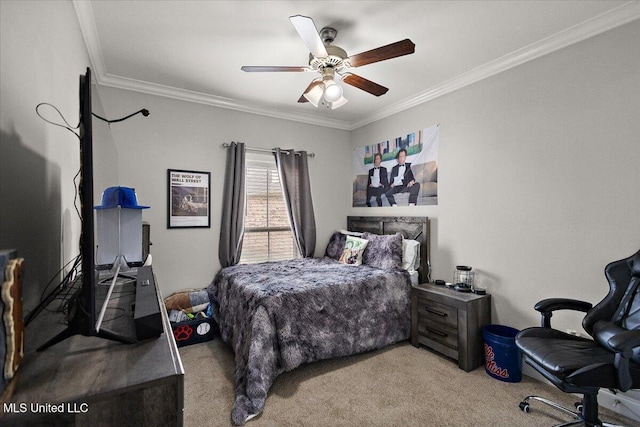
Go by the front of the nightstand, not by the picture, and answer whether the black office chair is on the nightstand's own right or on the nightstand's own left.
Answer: on the nightstand's own left

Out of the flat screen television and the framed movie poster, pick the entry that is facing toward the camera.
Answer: the framed movie poster

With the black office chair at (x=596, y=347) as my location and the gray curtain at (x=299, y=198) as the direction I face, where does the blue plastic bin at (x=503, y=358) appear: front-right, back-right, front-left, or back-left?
front-right

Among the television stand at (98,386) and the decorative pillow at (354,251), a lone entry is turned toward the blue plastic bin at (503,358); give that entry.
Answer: the television stand

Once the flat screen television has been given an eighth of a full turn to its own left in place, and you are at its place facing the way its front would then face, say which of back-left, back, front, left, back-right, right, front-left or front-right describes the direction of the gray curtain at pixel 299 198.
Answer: front

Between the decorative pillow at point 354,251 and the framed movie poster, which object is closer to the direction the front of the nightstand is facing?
the framed movie poster

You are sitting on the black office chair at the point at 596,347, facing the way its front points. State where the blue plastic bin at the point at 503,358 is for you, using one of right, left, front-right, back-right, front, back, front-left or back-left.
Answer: right

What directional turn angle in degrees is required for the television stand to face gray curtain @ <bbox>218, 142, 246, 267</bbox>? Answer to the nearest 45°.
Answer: approximately 45° to its left

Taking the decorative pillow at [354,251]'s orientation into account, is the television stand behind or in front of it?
in front

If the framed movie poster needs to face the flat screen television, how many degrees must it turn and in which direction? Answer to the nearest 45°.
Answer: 0° — it already faces it

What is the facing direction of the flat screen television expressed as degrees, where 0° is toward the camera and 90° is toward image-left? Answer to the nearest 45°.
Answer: approximately 270°

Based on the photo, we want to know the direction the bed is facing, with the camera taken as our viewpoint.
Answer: facing the viewer and to the left of the viewer

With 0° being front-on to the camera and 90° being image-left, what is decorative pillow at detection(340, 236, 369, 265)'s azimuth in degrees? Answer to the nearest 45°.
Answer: approximately 45°

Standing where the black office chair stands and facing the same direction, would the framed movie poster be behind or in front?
in front

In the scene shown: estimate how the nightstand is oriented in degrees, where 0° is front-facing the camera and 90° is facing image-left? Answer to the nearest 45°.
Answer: approximately 45°

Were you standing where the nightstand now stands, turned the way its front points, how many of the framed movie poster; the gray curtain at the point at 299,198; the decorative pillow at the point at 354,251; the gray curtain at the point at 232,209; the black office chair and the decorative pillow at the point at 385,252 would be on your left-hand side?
1

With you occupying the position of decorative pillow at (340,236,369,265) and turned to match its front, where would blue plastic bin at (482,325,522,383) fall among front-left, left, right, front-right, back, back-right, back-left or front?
left

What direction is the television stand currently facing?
to the viewer's right
